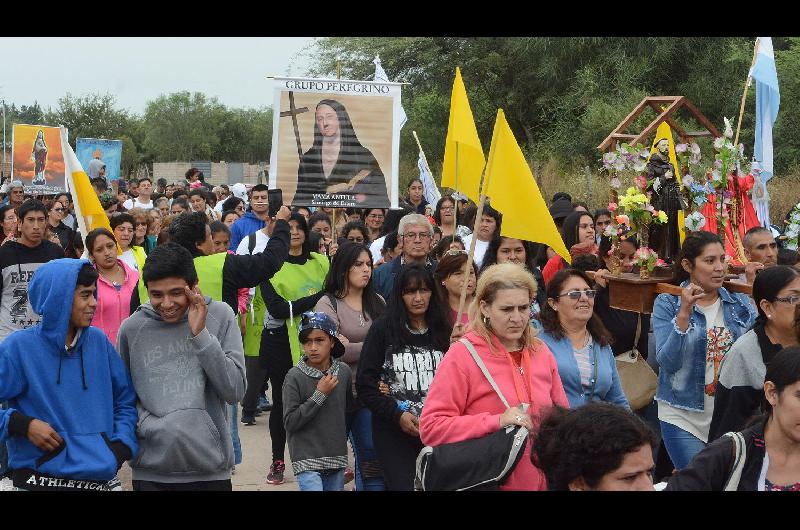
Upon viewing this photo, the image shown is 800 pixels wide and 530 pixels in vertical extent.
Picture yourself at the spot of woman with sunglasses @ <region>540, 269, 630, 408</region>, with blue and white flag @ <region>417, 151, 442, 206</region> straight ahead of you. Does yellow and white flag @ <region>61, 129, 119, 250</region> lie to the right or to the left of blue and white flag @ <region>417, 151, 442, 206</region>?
left

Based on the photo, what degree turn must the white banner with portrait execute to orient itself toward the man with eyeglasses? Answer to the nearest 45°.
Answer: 0° — it already faces them

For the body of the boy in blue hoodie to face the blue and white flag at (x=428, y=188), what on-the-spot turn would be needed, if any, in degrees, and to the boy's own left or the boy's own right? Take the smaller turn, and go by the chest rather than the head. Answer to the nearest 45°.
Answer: approximately 90° to the boy's own left

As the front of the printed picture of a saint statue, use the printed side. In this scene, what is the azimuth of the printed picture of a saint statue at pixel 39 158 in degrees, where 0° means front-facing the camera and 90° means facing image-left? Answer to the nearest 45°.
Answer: approximately 0°

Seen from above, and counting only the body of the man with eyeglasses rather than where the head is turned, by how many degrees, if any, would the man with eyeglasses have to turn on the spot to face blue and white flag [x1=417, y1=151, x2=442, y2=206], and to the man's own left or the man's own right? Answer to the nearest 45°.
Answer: approximately 180°

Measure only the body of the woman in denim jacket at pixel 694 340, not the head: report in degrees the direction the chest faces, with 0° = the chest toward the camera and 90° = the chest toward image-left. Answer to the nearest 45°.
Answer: approximately 315°

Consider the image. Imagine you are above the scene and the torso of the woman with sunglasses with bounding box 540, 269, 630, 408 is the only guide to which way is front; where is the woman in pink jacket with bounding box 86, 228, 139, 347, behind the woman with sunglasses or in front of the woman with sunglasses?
behind
